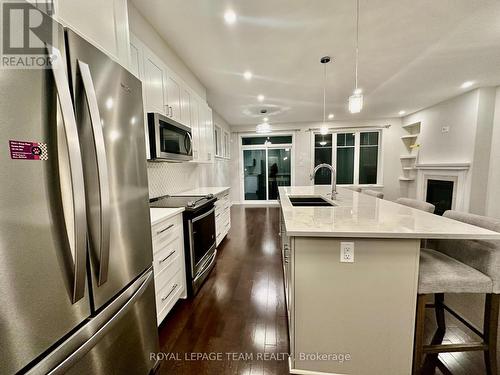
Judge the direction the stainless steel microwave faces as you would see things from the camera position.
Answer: facing the viewer and to the right of the viewer

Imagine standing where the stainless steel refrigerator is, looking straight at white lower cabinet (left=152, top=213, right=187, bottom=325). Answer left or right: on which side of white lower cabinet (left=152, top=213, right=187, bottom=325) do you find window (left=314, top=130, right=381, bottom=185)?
right

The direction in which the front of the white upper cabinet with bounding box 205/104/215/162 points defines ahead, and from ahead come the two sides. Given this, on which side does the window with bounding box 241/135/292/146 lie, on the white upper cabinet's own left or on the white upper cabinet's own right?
on the white upper cabinet's own left

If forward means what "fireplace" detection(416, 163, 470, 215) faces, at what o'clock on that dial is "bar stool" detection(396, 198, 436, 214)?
The bar stool is roughly at 12 o'clock from the fireplace.

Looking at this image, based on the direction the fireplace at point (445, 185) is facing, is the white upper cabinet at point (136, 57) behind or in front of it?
in front

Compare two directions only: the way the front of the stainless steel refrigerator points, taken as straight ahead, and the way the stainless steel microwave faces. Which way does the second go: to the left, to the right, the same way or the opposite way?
the same way

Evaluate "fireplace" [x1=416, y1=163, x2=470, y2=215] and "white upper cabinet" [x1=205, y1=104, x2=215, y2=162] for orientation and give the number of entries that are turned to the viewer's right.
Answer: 1

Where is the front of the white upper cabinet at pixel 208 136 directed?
to the viewer's right

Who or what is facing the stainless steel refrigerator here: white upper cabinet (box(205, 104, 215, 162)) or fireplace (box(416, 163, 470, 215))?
the fireplace

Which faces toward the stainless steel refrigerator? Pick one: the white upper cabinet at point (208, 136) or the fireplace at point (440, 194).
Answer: the fireplace

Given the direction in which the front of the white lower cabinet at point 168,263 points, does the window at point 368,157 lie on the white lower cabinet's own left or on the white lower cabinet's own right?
on the white lower cabinet's own left

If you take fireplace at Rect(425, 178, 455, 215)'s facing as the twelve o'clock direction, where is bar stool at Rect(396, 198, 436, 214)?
The bar stool is roughly at 12 o'clock from the fireplace.

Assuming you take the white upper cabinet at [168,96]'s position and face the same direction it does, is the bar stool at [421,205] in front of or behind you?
in front
